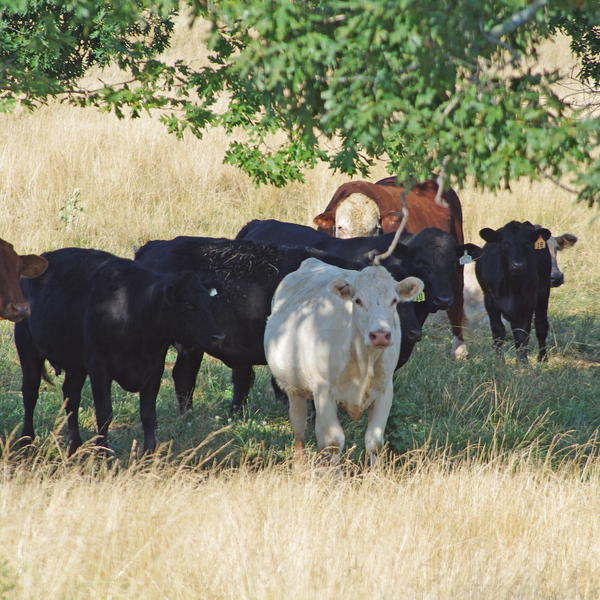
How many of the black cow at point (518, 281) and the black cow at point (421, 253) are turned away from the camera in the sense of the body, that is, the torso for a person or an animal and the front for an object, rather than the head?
0

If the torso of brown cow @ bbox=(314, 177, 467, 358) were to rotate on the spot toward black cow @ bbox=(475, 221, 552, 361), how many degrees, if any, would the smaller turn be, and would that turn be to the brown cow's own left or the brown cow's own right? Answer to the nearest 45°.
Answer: approximately 90° to the brown cow's own left

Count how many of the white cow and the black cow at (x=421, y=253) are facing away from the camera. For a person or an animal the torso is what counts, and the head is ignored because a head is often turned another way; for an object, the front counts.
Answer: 0

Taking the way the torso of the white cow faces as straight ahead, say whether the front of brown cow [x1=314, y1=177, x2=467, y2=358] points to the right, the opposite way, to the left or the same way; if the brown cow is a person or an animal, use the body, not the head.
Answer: to the right

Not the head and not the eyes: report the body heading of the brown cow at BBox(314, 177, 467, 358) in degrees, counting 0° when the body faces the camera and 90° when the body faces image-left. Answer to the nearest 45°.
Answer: approximately 45°

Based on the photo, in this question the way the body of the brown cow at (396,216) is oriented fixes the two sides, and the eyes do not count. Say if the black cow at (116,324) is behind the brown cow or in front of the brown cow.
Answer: in front

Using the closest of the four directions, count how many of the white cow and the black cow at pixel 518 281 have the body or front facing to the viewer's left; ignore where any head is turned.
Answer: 0

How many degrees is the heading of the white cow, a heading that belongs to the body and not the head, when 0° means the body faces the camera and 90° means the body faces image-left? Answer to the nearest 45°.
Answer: approximately 315°

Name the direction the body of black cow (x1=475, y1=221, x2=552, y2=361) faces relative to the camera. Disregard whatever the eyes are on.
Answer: toward the camera

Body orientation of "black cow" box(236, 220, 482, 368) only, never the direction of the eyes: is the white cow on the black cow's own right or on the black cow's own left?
on the black cow's own right

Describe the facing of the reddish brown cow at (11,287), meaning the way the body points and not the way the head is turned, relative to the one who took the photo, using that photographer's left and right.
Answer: facing the viewer and to the right of the viewer
